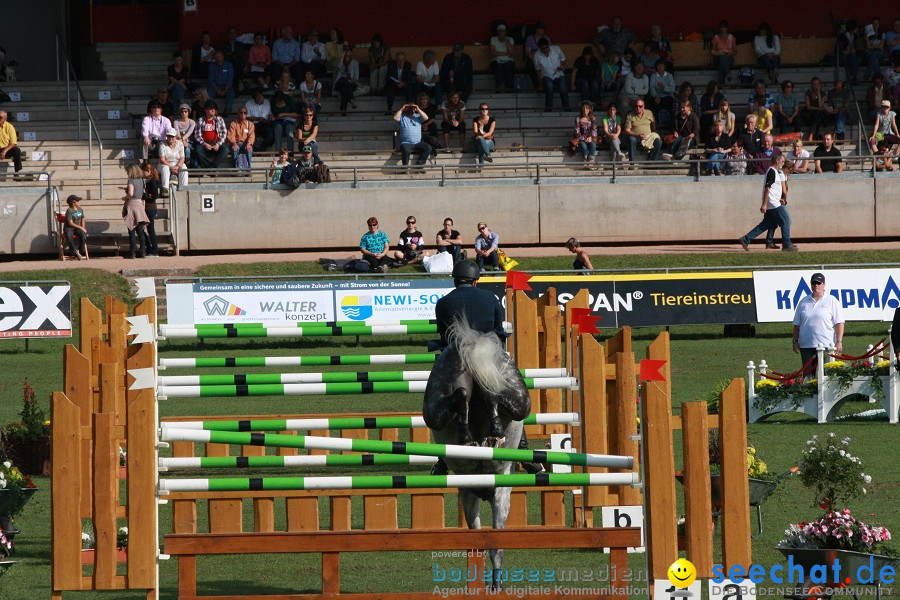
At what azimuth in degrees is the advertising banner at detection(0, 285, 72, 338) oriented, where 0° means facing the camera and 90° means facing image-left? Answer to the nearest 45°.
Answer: approximately 0°

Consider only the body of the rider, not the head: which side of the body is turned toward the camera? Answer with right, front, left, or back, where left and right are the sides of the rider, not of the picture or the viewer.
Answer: back

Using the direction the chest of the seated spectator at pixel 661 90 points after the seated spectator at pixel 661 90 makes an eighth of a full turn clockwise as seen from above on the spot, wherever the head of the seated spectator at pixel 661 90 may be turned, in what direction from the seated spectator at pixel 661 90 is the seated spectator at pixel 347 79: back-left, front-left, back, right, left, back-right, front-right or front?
front-right

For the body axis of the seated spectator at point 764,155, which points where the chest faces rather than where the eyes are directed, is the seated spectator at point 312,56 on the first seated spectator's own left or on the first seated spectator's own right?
on the first seated spectator's own right

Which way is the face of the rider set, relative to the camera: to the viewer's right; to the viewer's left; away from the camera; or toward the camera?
away from the camera

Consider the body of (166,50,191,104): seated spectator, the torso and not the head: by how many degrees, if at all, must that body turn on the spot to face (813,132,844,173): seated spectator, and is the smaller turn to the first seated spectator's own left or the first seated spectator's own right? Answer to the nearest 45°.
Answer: approximately 90° to the first seated spectator's own left

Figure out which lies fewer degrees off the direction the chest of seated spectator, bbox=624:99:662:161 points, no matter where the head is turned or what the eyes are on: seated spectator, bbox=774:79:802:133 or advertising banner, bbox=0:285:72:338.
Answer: the advertising banner
